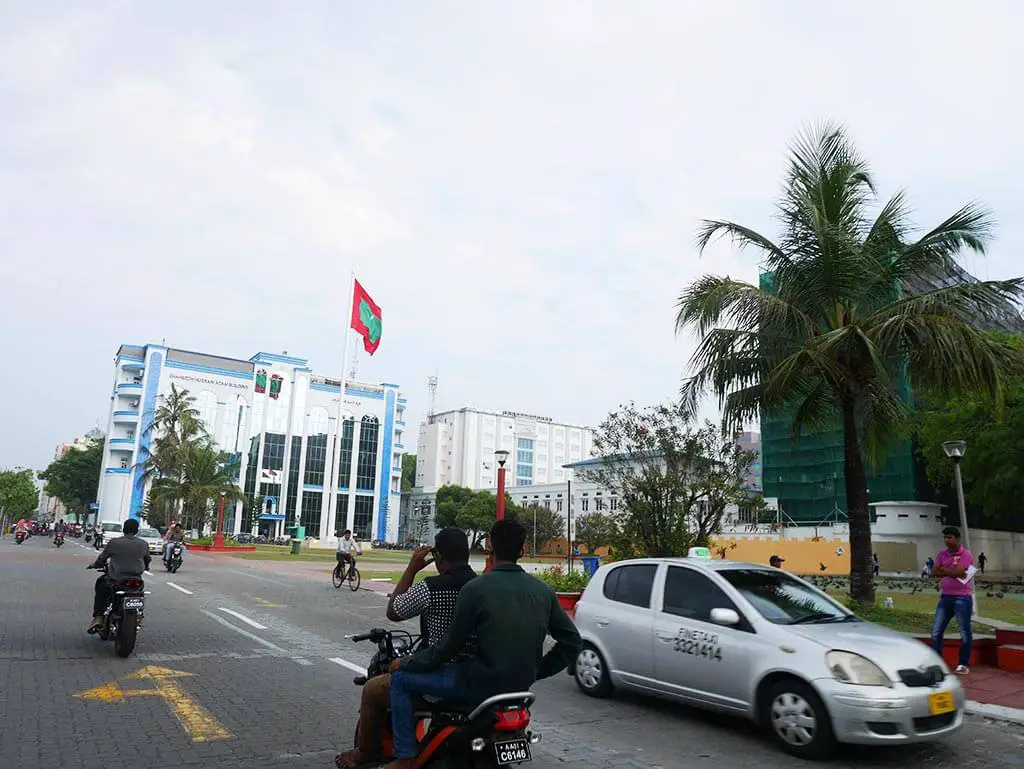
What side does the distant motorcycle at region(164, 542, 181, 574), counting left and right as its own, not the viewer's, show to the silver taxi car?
front

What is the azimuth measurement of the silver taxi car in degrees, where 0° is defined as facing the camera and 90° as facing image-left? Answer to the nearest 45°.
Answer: approximately 315°

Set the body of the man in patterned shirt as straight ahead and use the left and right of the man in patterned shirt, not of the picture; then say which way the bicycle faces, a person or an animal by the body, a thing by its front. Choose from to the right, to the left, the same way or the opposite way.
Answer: the opposite way

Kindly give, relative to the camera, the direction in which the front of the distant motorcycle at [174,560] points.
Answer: facing the viewer

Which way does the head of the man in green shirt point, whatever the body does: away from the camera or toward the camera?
away from the camera

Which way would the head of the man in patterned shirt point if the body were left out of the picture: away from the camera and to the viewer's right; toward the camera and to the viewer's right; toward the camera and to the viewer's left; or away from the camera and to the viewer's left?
away from the camera and to the viewer's left

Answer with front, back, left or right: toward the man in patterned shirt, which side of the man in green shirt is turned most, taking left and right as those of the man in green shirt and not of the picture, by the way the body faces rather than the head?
front

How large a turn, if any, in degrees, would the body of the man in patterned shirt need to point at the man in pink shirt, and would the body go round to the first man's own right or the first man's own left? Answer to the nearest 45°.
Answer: approximately 90° to the first man's own right

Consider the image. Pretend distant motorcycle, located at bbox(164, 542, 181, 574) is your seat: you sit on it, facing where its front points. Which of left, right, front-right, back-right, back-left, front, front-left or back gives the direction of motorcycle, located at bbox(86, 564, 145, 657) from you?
front

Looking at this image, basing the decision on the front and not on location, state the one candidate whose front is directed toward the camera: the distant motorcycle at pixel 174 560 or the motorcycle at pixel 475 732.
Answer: the distant motorcycle

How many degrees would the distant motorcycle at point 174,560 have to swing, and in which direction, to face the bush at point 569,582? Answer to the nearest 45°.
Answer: approximately 45° to its left

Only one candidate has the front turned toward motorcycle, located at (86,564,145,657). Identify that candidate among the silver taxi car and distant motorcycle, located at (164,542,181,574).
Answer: the distant motorcycle

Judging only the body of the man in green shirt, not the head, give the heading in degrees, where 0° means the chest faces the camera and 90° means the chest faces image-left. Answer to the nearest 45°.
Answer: approximately 135°

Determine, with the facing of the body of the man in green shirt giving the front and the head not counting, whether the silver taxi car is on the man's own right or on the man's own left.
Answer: on the man's own right

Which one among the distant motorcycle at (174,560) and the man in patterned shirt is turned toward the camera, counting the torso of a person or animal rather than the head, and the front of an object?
the distant motorcycle

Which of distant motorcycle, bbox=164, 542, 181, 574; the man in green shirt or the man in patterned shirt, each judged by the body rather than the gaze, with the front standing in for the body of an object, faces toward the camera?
the distant motorcycle

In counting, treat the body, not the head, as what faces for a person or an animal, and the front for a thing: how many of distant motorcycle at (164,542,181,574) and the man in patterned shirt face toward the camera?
1

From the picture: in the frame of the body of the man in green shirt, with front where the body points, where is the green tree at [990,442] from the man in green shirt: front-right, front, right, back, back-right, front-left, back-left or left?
right

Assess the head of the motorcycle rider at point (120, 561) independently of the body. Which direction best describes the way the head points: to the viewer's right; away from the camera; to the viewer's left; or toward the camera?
away from the camera
